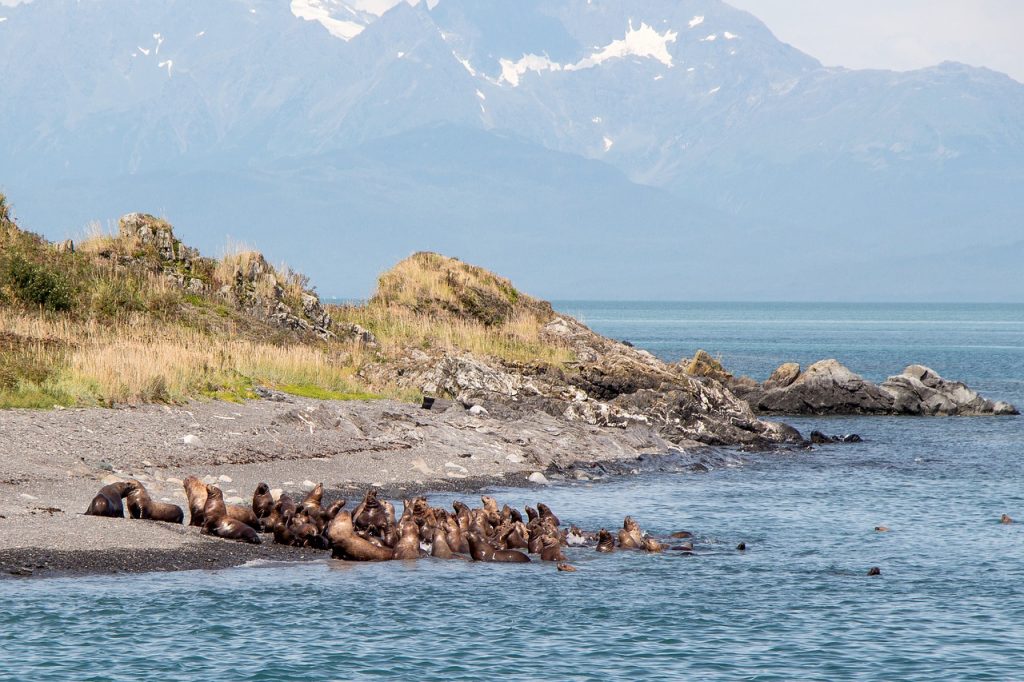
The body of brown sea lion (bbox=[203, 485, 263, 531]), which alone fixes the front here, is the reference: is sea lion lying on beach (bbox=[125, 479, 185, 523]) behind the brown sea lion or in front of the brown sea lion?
in front

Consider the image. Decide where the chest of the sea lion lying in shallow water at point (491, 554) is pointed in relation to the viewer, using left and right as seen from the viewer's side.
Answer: facing to the left of the viewer

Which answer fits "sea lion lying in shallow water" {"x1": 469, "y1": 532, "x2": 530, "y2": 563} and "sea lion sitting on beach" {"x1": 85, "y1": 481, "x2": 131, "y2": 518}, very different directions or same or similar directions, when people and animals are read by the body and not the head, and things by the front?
very different directions

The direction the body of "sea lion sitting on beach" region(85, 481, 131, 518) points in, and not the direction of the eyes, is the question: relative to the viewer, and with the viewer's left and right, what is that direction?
facing to the right of the viewer

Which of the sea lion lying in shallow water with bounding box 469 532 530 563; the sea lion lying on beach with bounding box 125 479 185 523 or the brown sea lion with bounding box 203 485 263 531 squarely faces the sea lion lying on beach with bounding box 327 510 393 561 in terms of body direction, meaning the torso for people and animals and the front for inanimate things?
the sea lion lying in shallow water with bounding box 469 532 530 563

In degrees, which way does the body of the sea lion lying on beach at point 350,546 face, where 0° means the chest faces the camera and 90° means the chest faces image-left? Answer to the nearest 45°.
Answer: approximately 90°

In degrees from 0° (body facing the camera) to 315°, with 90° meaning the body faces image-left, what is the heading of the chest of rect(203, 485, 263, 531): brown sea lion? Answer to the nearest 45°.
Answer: approximately 90°

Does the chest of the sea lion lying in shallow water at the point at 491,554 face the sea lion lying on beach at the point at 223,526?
yes

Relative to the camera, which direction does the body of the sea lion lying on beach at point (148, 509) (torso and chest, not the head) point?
to the viewer's left

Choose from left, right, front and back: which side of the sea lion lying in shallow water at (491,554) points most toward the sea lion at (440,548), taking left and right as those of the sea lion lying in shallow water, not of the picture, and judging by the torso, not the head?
front

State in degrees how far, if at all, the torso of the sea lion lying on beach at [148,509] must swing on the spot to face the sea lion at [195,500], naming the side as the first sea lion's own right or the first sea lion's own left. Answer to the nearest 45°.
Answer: approximately 135° to the first sea lion's own right

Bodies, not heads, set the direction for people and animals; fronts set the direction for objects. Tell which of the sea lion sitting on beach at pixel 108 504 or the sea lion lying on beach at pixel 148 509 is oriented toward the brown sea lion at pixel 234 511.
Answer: the sea lion sitting on beach at pixel 108 504
